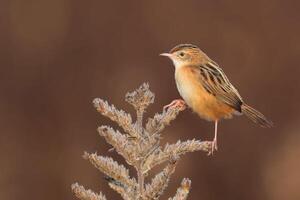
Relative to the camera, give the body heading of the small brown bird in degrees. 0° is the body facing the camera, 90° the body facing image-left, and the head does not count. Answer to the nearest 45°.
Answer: approximately 90°
